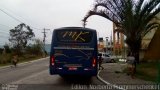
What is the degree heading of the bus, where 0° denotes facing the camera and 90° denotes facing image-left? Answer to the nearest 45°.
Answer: approximately 180°
